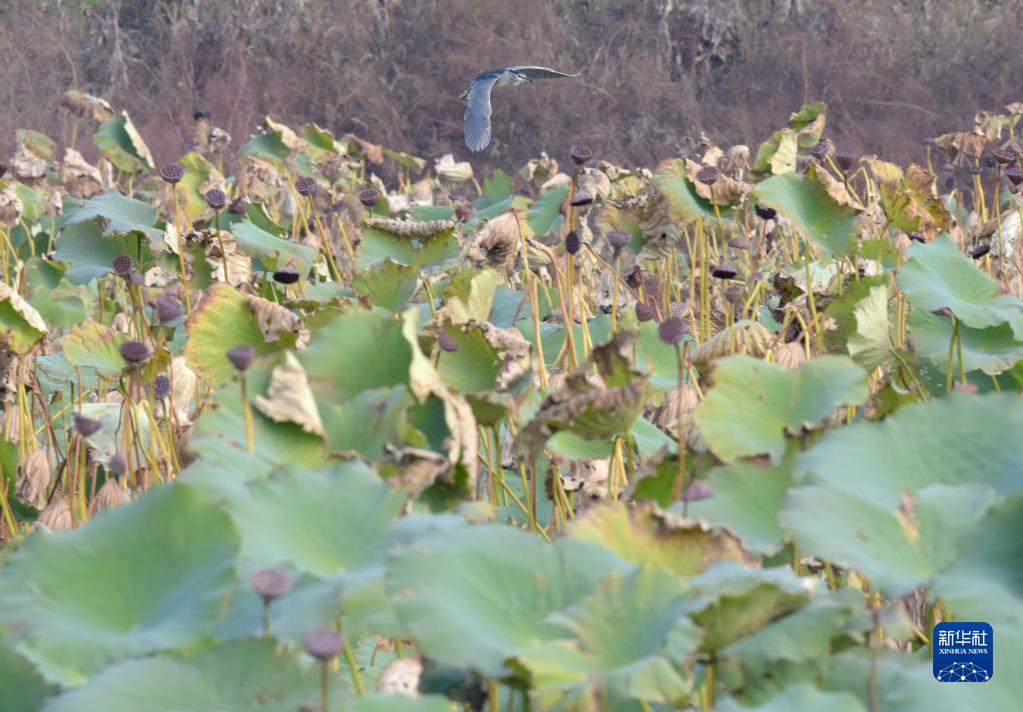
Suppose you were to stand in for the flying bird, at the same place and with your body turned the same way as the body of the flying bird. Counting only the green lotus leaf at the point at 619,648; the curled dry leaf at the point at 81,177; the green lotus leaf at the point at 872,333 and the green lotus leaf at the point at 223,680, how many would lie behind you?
1
